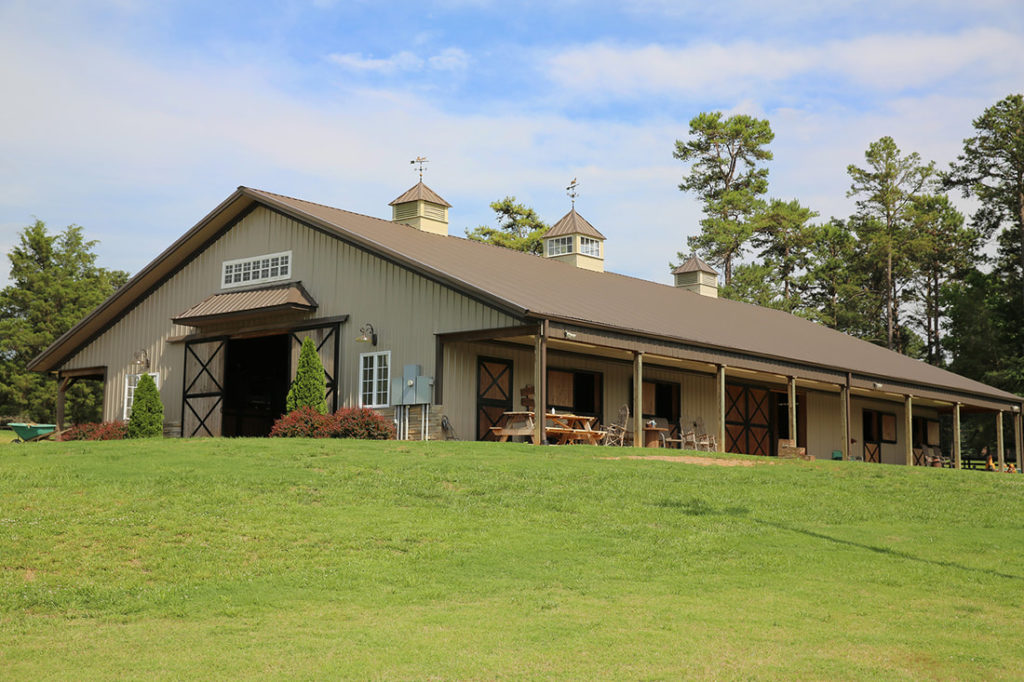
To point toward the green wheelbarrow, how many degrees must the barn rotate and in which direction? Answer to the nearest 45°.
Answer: approximately 45° to its right

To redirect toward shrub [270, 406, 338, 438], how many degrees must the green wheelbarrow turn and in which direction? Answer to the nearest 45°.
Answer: approximately 135° to its left

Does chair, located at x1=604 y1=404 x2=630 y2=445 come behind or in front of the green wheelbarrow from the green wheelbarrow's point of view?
behind

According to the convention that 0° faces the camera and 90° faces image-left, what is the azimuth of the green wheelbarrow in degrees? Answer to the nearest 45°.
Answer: approximately 90°

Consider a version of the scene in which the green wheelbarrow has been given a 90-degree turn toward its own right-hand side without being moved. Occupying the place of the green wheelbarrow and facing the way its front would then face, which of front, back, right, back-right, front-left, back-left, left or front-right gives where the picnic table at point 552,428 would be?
back-right

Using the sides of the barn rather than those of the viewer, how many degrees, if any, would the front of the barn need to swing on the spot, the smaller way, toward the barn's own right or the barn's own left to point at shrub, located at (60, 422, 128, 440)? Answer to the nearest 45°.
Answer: approximately 45° to the barn's own right
